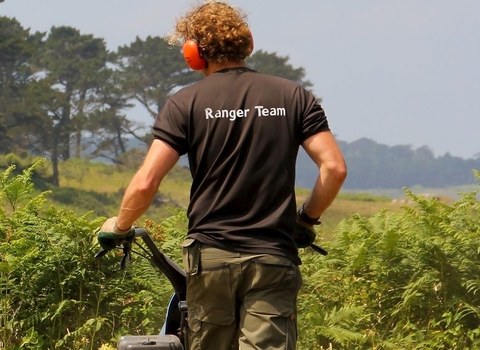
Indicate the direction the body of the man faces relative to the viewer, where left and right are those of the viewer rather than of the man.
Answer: facing away from the viewer
